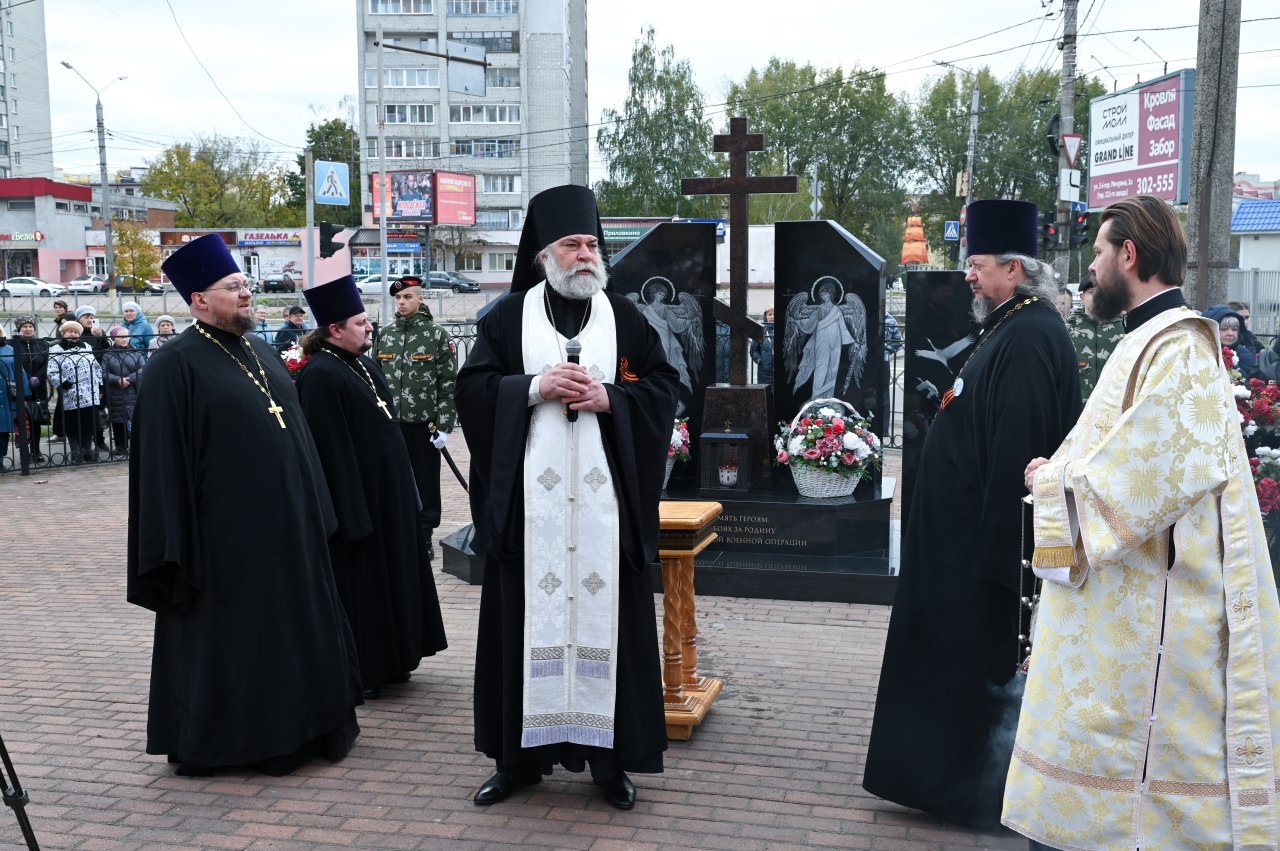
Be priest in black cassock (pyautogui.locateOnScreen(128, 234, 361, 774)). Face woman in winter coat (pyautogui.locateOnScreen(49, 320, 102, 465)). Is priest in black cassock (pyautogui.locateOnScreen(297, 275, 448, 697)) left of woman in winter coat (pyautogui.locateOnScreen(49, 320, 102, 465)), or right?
right

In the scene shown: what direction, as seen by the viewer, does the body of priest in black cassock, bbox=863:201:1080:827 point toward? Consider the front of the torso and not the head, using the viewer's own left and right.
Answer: facing to the left of the viewer

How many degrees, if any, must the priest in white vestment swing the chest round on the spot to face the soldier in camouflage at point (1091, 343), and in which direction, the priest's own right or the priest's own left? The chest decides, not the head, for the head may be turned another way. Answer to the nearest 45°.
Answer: approximately 90° to the priest's own right

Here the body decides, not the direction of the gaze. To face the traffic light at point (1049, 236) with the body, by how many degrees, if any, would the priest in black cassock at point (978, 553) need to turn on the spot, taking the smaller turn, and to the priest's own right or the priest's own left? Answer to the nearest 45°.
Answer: approximately 90° to the priest's own right

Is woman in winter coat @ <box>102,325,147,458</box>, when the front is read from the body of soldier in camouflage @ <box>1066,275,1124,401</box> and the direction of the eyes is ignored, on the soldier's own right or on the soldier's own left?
on the soldier's own right

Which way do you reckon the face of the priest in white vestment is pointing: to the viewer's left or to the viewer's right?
to the viewer's left

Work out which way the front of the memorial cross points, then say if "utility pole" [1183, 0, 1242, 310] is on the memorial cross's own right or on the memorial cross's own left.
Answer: on the memorial cross's own left

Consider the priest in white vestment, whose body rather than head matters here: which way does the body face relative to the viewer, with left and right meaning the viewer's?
facing to the left of the viewer

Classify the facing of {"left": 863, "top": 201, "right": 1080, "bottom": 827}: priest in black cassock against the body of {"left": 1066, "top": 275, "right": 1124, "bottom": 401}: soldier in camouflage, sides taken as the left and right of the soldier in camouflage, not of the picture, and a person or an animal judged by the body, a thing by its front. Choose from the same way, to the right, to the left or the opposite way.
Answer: to the right

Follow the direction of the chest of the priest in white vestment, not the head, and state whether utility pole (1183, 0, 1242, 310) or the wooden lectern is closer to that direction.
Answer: the wooden lectern
